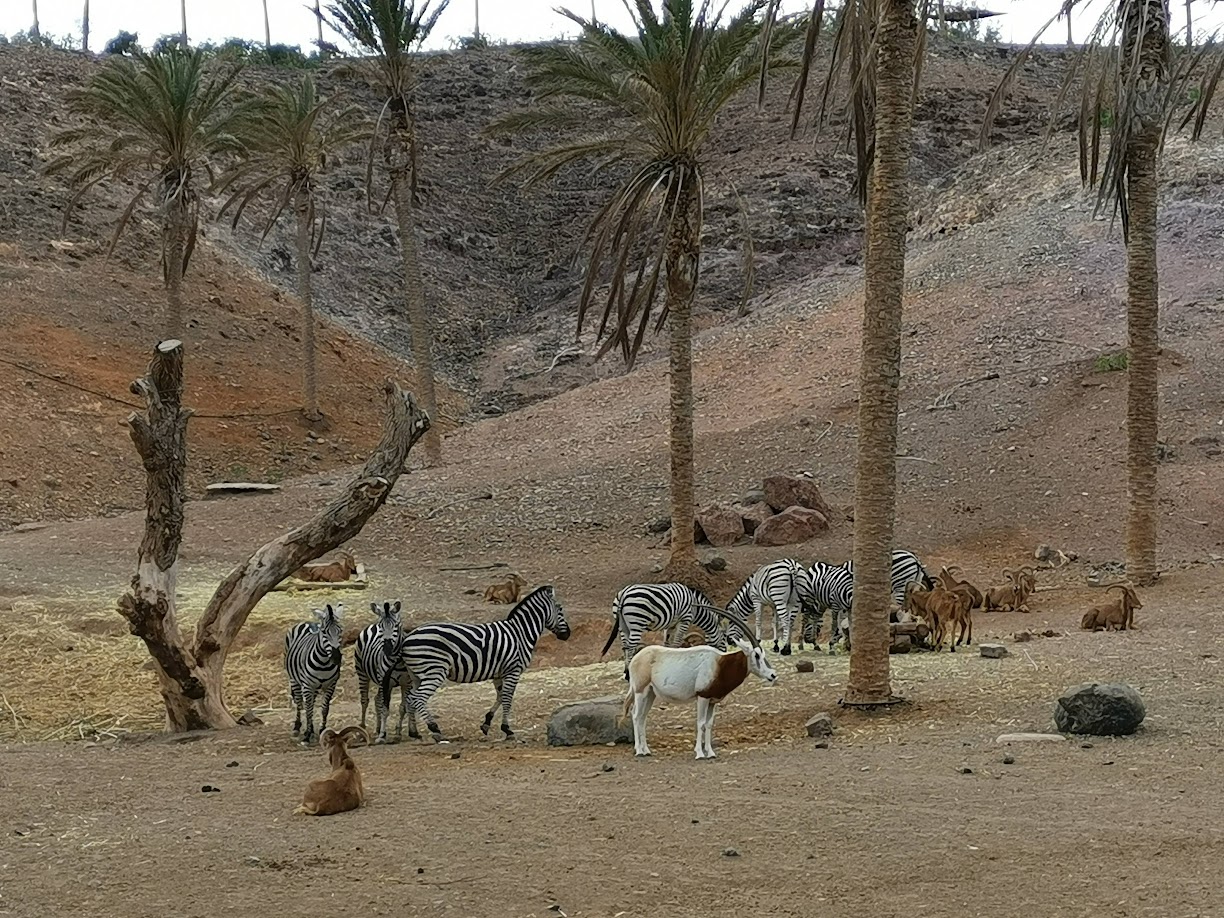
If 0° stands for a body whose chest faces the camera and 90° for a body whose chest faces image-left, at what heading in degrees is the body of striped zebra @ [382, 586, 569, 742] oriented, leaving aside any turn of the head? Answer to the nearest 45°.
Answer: approximately 270°

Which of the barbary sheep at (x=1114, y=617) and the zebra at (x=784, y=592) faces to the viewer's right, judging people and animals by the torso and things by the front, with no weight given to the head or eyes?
the barbary sheep

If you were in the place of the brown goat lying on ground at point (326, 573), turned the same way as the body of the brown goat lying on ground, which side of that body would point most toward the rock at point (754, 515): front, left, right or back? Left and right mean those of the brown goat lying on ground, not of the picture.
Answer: front

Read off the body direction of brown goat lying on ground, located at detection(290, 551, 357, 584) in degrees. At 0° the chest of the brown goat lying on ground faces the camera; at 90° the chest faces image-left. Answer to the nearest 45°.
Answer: approximately 270°

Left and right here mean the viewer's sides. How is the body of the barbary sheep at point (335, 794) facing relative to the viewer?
facing away from the viewer and to the right of the viewer

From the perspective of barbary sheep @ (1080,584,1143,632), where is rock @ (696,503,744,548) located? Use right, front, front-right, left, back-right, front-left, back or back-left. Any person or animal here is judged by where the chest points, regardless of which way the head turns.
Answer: back-left

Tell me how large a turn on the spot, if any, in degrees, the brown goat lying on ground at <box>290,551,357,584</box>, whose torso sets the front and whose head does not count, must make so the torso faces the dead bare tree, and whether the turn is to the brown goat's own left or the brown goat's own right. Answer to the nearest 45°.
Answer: approximately 90° to the brown goat's own right

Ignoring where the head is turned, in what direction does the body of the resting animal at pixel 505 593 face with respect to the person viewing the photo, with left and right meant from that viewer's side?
facing to the right of the viewer

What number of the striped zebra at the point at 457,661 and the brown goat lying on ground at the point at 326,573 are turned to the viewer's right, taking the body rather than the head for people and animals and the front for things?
2

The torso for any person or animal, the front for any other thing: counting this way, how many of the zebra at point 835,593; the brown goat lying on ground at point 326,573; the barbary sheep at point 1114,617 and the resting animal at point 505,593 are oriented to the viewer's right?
4

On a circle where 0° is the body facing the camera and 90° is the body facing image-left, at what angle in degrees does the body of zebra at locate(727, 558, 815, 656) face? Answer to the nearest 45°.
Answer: approximately 135°

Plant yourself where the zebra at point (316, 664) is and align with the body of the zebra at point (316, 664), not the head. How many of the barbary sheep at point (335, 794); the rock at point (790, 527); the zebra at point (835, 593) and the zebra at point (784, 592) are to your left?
3

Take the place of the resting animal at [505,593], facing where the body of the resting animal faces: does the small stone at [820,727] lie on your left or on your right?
on your right

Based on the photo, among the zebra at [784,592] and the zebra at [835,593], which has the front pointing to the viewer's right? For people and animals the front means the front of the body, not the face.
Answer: the zebra at [835,593]

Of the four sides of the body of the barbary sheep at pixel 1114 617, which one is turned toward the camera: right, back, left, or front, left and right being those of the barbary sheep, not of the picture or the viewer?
right

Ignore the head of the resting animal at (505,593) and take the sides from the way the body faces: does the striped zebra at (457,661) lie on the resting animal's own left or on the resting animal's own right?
on the resting animal's own right

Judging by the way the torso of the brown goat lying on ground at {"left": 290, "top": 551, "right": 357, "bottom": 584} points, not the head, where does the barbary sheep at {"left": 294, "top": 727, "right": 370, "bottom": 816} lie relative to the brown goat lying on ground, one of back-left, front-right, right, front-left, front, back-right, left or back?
right
